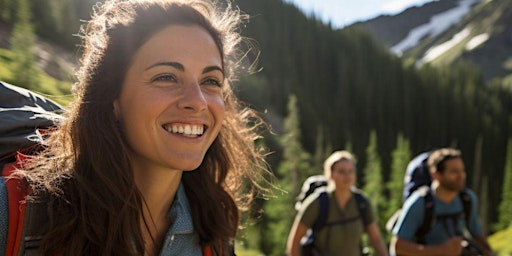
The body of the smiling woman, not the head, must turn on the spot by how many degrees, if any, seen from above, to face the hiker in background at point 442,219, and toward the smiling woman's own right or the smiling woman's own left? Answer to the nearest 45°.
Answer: approximately 90° to the smiling woman's own left

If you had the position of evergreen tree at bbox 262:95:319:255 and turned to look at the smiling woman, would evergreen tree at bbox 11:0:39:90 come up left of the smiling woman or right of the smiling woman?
right

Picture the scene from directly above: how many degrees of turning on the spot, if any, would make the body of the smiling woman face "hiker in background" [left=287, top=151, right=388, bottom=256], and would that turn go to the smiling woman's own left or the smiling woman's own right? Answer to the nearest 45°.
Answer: approximately 90° to the smiling woman's own left

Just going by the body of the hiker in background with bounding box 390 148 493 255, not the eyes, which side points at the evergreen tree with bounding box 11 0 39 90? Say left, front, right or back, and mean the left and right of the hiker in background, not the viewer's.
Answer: back

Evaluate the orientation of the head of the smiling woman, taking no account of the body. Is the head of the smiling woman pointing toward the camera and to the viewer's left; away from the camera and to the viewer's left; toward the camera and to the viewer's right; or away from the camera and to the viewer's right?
toward the camera and to the viewer's right

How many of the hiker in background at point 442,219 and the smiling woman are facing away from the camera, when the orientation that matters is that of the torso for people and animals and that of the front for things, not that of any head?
0

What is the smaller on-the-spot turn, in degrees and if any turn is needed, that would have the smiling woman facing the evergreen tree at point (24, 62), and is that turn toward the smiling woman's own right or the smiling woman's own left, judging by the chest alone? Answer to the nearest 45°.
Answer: approximately 135° to the smiling woman's own left

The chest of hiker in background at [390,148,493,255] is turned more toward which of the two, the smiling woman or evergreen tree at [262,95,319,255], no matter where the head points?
the smiling woman

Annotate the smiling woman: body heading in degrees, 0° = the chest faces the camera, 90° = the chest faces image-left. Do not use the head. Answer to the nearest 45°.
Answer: approximately 315°

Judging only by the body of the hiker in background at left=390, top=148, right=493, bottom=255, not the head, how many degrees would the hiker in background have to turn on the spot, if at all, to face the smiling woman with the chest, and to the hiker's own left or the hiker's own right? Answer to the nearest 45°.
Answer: approximately 45° to the hiker's own right
